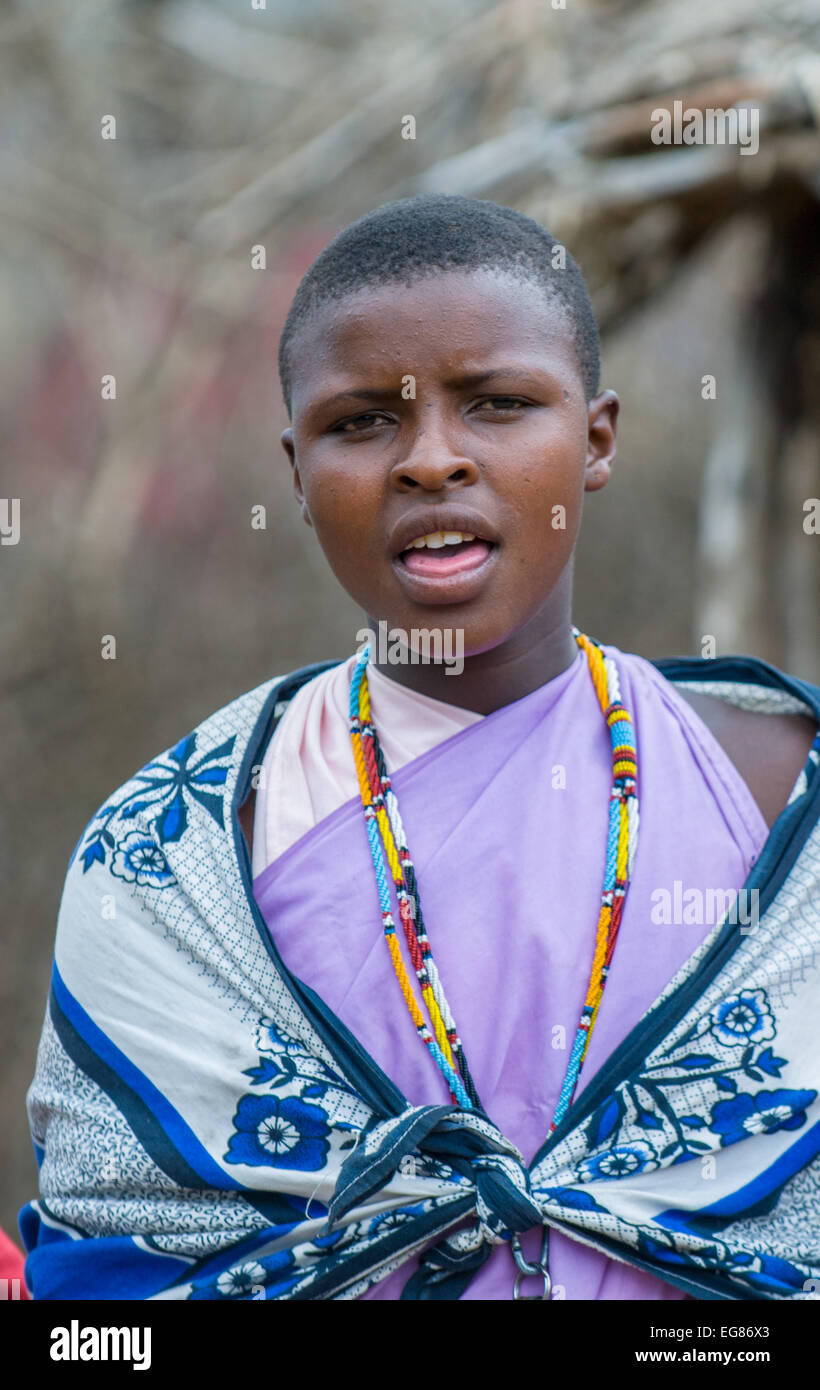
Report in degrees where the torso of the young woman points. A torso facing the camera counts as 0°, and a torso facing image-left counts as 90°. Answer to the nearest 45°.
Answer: approximately 0°
